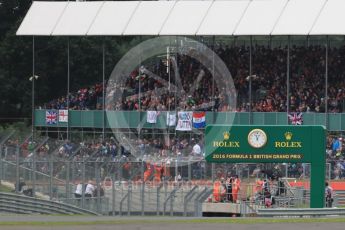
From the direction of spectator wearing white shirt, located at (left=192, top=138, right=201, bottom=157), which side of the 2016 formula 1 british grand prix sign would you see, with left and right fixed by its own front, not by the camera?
back

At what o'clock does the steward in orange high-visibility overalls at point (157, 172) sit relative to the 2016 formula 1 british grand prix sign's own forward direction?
The steward in orange high-visibility overalls is roughly at 3 o'clock from the 2016 formula 1 british grand prix sign.

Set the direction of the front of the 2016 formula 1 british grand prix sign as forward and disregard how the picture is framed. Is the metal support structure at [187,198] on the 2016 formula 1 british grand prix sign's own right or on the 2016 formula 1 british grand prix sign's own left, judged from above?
on the 2016 formula 1 british grand prix sign's own right

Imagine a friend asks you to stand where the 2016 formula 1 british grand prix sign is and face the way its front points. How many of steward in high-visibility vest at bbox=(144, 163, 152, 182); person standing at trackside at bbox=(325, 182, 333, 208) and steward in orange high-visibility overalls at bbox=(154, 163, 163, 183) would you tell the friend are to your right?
2

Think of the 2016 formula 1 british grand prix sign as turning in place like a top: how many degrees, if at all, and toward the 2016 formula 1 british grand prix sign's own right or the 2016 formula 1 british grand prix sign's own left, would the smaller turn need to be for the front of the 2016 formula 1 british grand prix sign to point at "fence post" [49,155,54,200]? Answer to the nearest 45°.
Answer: approximately 45° to the 2016 formula 1 british grand prix sign's own right

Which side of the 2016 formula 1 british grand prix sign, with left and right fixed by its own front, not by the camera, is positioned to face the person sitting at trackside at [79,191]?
right

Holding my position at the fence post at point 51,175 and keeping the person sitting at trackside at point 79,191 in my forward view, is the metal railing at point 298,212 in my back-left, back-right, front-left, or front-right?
front-right

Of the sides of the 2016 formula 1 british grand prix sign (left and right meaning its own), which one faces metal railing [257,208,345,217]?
front

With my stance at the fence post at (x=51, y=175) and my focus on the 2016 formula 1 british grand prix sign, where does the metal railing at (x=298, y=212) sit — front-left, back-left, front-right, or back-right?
front-right

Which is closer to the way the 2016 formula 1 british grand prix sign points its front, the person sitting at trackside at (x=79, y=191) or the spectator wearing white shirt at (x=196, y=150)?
the person sitting at trackside

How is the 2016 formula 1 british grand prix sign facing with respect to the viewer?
toward the camera

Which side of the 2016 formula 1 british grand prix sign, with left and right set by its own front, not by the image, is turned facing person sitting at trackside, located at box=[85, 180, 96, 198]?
right
